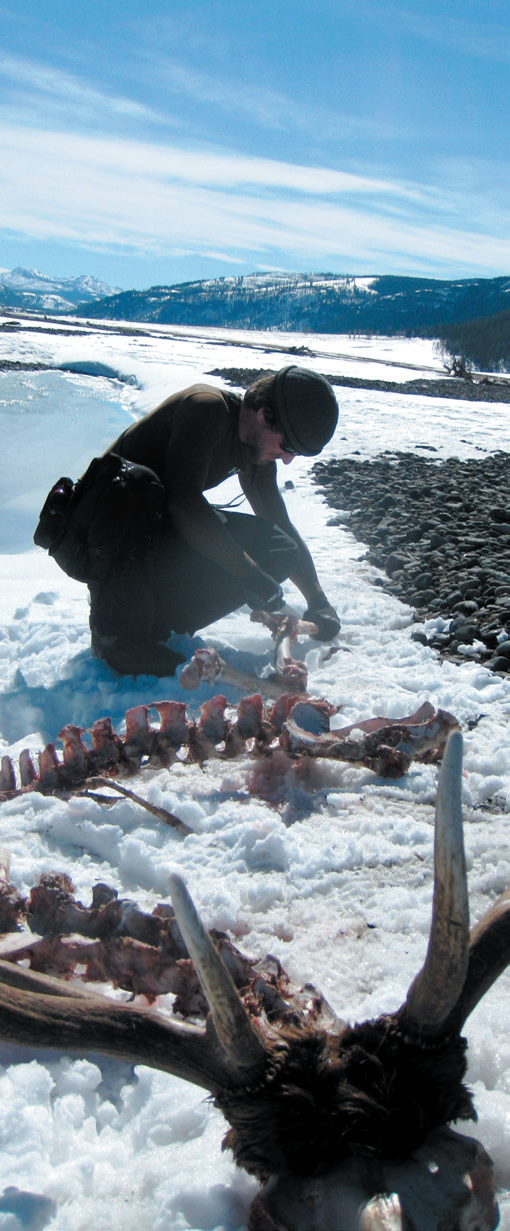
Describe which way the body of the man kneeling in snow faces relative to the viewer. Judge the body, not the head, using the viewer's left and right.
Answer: facing to the right of the viewer

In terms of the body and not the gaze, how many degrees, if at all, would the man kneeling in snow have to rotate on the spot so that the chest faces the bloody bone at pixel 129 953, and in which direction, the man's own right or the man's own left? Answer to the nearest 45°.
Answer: approximately 90° to the man's own right
